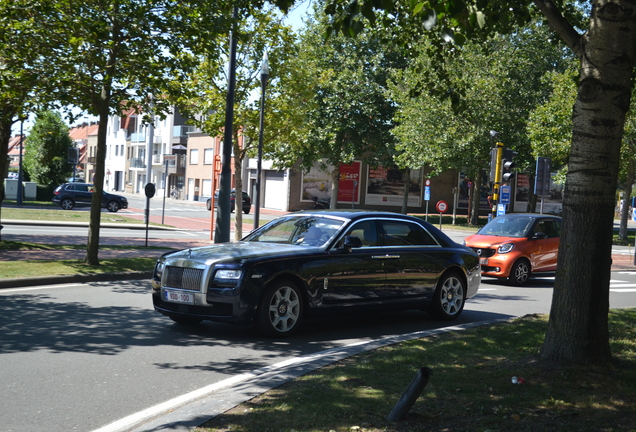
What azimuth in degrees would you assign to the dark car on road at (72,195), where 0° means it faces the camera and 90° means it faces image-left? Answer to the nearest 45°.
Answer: approximately 270°

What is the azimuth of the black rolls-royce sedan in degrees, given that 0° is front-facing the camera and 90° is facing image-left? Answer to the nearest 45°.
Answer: approximately 45°

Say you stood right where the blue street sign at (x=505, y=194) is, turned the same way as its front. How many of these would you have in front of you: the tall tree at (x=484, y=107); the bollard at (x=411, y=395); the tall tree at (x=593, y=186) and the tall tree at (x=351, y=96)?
2

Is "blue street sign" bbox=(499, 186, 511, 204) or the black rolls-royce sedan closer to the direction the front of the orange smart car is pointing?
the black rolls-royce sedan

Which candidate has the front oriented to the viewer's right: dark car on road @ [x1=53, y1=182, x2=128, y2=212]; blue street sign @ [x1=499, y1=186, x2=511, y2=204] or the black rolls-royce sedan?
the dark car on road

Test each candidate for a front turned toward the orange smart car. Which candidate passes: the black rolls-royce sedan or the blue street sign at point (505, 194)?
the blue street sign

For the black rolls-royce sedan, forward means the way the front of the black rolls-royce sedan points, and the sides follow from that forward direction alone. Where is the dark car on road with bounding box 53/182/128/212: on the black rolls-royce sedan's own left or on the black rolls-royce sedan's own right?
on the black rolls-royce sedan's own right

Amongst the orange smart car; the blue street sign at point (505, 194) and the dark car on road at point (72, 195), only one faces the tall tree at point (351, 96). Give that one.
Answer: the dark car on road

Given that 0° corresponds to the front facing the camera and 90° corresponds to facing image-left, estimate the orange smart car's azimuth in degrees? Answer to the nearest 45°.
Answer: approximately 45°

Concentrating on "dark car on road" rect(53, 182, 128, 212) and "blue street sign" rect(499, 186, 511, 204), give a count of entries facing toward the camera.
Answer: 1

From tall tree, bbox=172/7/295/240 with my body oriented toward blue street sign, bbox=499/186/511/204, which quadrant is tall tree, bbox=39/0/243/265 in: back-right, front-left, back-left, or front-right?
back-right

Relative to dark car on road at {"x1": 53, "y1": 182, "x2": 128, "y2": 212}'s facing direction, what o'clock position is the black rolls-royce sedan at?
The black rolls-royce sedan is roughly at 3 o'clock from the dark car on road.

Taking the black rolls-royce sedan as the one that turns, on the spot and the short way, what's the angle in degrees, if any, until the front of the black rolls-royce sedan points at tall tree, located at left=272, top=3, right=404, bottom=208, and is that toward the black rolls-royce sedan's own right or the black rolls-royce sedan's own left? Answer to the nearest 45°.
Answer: approximately 135° to the black rolls-royce sedan's own right
